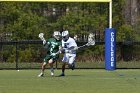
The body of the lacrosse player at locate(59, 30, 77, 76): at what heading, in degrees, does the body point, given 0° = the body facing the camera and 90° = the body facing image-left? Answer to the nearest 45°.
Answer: approximately 45°
